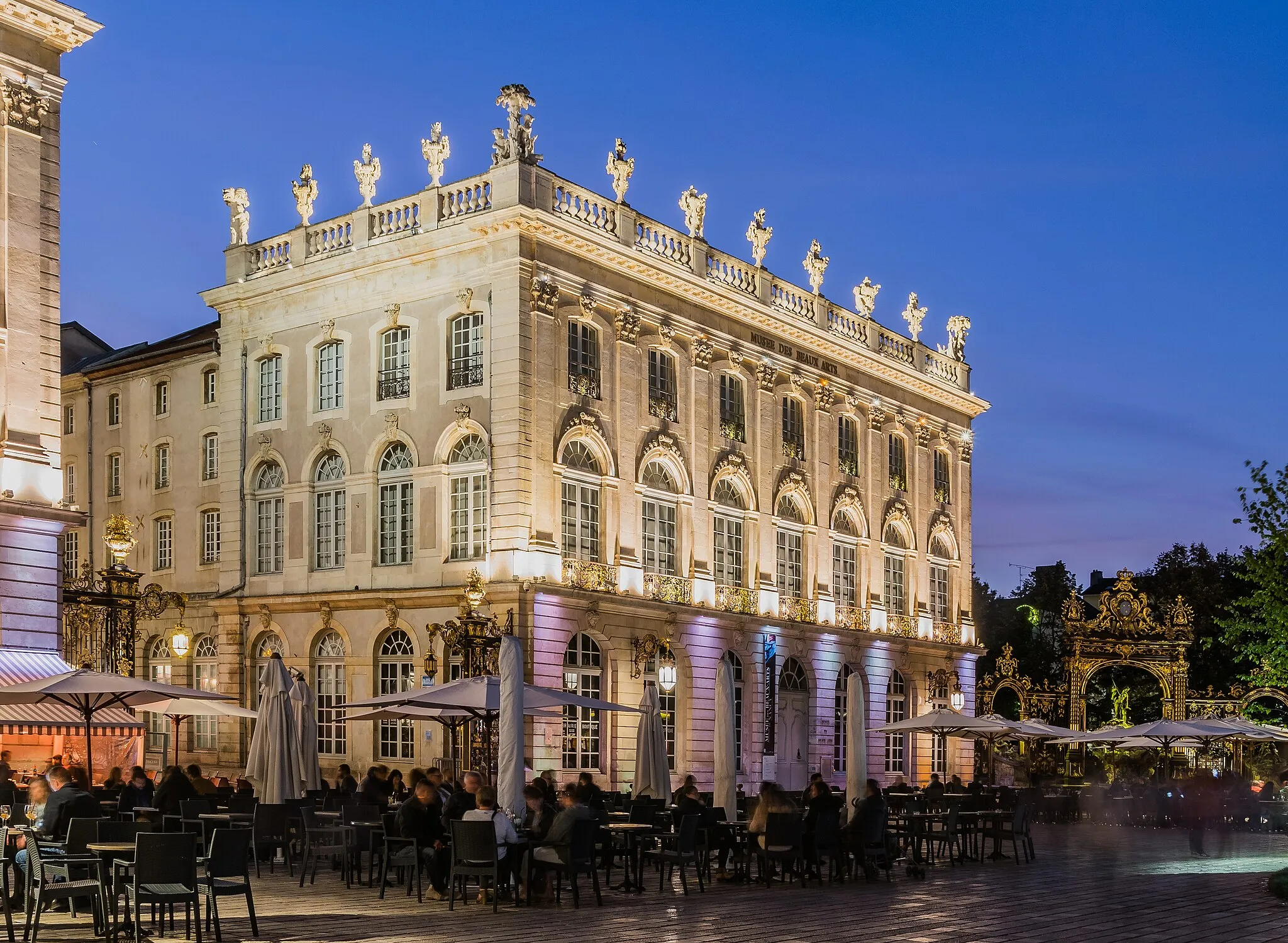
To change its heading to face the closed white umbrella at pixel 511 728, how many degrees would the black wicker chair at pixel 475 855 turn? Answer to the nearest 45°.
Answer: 0° — it already faces it

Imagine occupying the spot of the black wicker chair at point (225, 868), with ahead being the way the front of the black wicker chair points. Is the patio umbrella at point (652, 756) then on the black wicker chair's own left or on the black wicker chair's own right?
on the black wicker chair's own right

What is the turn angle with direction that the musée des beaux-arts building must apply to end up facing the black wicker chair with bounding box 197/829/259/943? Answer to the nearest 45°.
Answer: approximately 45° to its right

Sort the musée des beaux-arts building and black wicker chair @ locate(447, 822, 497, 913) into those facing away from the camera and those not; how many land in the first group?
1

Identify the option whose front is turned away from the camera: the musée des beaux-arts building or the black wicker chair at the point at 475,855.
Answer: the black wicker chair

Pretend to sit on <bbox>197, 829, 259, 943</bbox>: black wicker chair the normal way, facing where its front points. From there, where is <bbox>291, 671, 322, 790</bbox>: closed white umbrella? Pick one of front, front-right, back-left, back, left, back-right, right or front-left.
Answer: front-right

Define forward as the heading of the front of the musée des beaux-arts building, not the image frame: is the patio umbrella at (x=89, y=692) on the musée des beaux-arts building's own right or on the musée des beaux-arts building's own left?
on the musée des beaux-arts building's own right

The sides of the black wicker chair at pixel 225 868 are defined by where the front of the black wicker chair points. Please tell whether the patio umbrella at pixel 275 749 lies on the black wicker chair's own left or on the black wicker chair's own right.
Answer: on the black wicker chair's own right

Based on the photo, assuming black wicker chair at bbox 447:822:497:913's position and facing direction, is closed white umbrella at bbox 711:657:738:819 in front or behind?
in front

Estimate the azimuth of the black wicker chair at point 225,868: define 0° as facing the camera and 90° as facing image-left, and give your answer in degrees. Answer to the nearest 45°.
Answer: approximately 135°

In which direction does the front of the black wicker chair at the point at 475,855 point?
away from the camera
